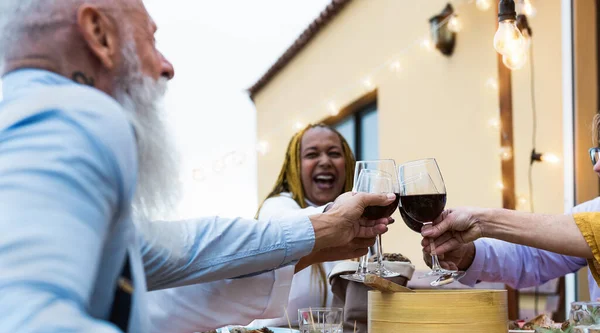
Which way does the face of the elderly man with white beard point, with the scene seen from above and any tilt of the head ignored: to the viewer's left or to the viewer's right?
to the viewer's right

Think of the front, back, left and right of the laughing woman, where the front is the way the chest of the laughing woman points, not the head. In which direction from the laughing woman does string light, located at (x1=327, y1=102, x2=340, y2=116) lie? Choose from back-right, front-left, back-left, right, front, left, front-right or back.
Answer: back

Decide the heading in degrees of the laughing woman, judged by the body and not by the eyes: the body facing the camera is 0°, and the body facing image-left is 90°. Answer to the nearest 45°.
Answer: approximately 0°

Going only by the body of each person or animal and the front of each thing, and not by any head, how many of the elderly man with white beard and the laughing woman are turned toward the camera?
1

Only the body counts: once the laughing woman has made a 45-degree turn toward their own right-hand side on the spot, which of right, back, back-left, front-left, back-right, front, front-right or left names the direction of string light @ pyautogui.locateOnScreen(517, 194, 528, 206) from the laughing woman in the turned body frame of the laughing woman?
back

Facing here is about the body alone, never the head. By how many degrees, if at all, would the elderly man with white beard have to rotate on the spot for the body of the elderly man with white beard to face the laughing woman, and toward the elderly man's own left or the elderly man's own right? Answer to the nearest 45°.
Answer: approximately 45° to the elderly man's own left

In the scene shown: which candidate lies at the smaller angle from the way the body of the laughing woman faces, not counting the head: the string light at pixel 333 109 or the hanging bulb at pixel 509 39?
the hanging bulb

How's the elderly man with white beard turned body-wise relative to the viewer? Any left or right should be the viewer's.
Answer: facing away from the viewer and to the right of the viewer

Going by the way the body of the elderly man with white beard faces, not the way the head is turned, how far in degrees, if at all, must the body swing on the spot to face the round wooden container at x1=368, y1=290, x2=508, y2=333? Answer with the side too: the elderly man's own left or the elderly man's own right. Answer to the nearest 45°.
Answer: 0° — they already face it
